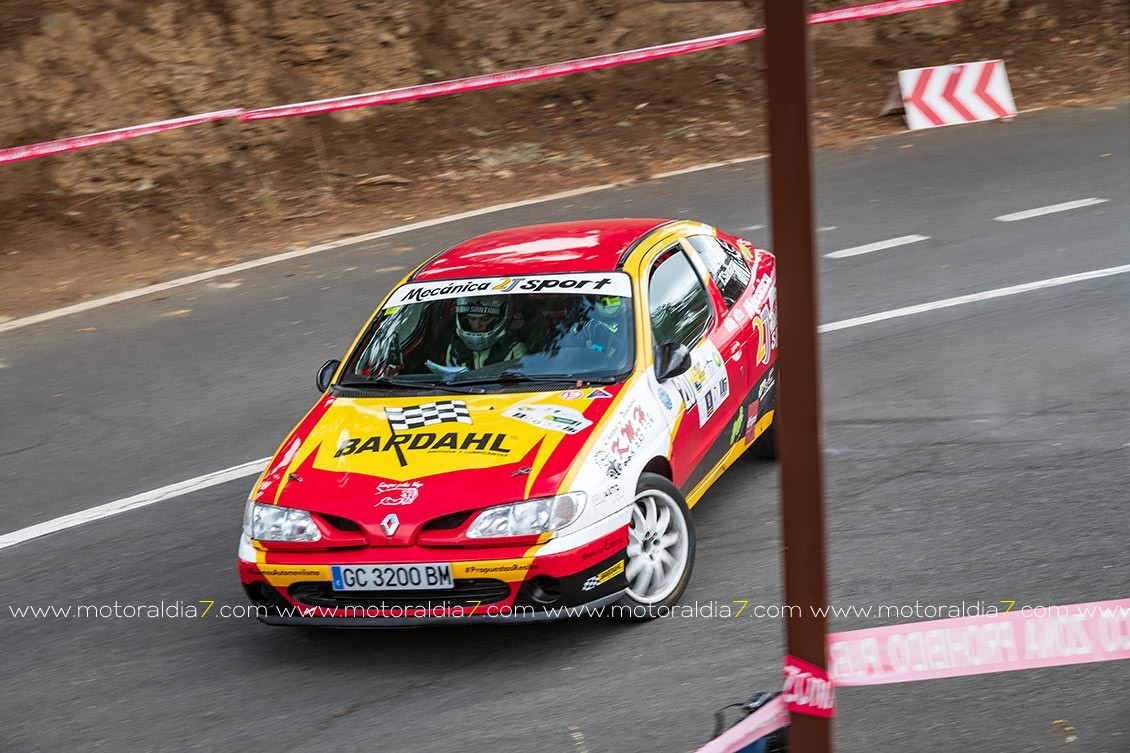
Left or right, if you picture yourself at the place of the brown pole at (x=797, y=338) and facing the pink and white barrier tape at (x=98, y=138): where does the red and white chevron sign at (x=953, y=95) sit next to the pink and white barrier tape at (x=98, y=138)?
right

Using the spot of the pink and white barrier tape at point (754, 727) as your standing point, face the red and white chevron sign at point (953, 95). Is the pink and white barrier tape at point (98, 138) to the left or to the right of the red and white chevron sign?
left

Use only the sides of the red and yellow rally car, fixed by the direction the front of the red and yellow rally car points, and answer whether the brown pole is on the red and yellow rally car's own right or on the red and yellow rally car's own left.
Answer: on the red and yellow rally car's own left

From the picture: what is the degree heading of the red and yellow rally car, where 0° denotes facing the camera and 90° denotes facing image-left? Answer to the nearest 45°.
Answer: approximately 45°

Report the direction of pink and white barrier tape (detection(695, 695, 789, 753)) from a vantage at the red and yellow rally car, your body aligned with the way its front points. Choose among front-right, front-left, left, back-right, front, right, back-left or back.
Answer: front-left

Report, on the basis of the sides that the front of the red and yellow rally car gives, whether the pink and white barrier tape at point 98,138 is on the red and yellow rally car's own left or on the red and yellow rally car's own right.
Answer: on the red and yellow rally car's own right

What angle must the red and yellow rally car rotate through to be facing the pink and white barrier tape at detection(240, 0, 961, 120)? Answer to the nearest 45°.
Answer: approximately 135° to its right

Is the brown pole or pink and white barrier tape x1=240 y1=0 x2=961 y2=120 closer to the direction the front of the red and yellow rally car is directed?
the brown pole
